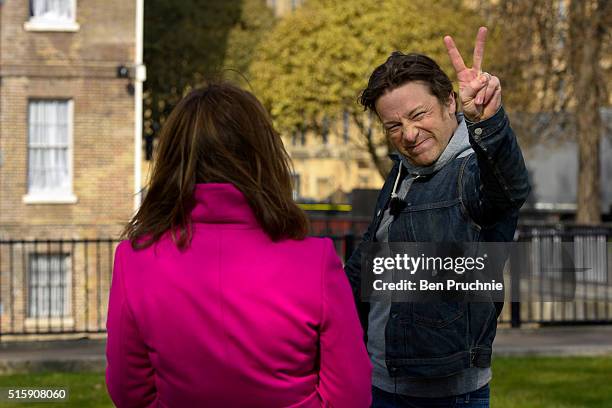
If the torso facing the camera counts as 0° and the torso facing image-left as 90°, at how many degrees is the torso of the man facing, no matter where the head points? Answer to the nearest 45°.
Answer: approximately 45°

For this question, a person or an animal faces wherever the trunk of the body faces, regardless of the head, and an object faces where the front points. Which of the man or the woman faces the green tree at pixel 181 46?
the woman

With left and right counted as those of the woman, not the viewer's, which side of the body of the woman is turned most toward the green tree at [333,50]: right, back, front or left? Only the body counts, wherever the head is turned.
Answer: front

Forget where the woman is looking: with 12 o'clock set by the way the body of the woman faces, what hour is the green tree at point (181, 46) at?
The green tree is roughly at 12 o'clock from the woman.

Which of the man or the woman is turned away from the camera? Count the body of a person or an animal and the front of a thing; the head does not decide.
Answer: the woman

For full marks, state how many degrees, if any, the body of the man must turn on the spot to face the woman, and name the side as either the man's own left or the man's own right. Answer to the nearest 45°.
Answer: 0° — they already face them

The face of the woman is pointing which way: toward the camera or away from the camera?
away from the camera

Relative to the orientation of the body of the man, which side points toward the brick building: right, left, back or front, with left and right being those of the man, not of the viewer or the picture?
right

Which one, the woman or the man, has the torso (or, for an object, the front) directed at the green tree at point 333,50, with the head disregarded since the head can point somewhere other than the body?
the woman

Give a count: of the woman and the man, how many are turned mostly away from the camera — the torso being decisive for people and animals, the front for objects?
1

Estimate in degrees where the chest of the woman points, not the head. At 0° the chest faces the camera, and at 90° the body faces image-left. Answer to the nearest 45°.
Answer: approximately 180°

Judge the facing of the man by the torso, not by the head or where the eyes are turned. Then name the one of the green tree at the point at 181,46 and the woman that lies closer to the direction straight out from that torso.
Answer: the woman
